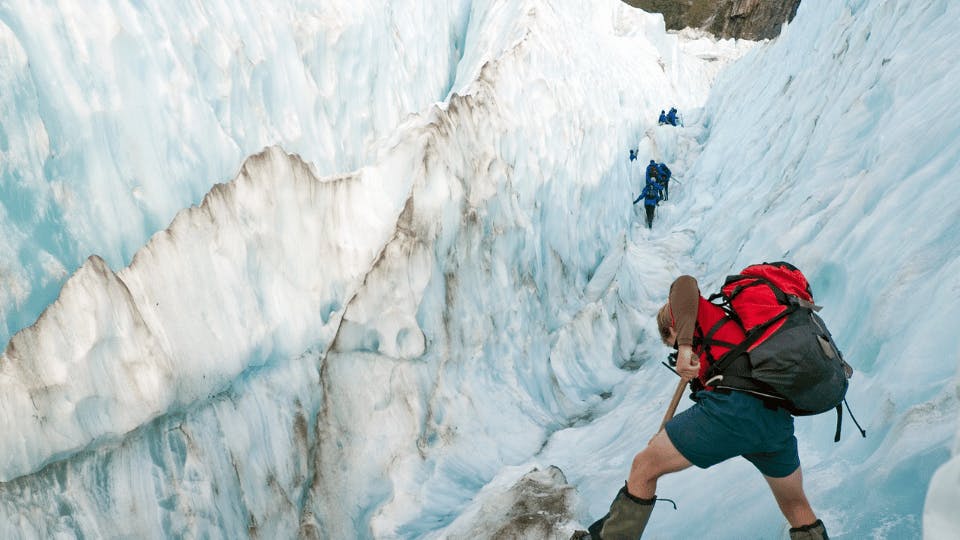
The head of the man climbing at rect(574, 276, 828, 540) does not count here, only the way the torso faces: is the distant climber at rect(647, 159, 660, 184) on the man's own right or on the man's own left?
on the man's own right

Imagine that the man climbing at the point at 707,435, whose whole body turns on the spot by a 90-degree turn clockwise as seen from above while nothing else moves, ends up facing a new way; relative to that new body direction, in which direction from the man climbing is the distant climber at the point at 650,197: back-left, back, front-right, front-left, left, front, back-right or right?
front

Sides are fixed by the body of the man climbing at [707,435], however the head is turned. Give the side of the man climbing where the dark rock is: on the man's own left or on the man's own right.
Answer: on the man's own right

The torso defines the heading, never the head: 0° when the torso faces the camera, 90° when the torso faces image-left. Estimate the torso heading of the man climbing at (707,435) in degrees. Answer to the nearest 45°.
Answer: approximately 90°

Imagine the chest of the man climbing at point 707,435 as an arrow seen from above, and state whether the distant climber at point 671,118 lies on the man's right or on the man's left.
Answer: on the man's right
